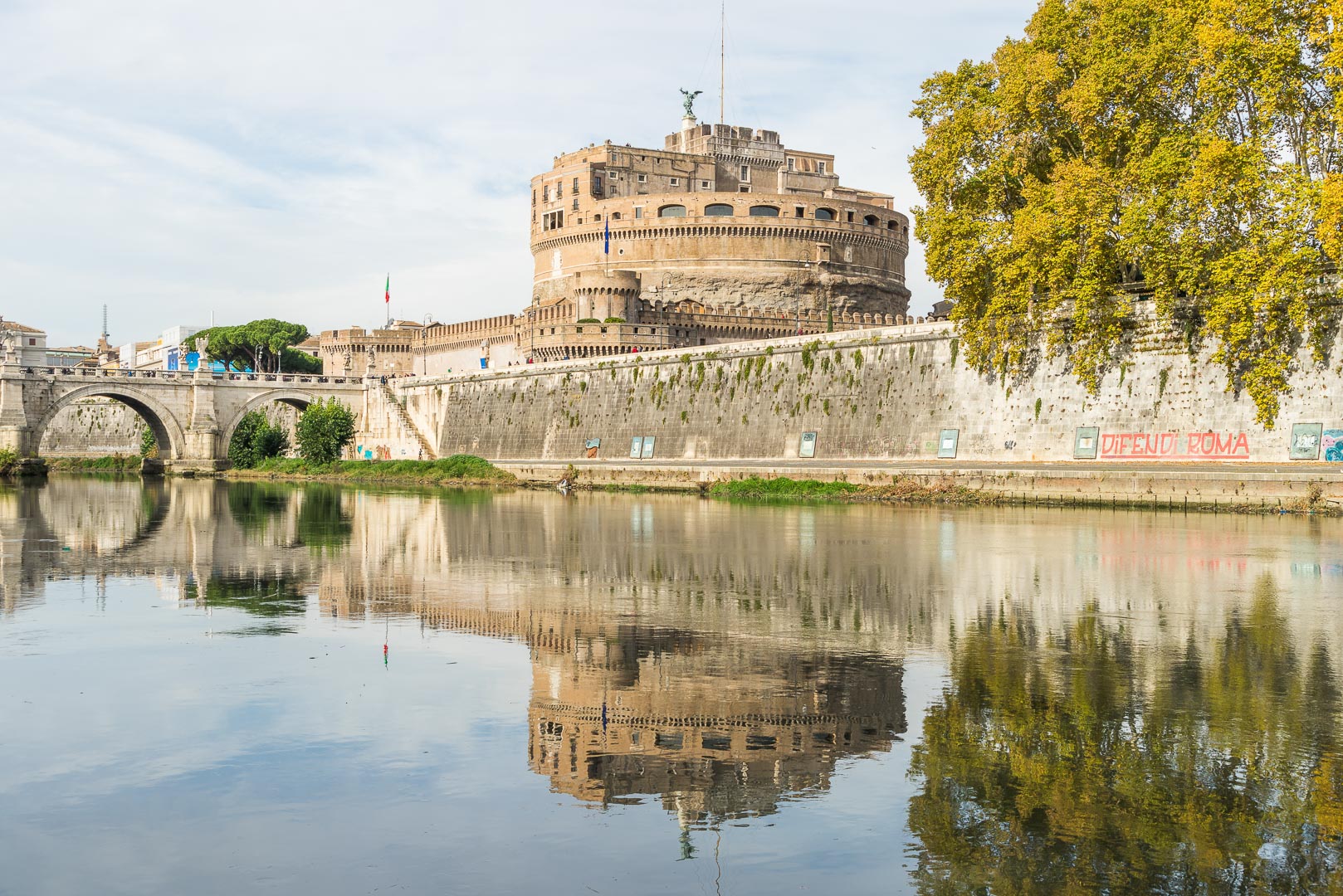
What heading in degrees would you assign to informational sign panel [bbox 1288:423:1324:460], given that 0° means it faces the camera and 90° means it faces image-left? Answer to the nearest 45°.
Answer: approximately 0°

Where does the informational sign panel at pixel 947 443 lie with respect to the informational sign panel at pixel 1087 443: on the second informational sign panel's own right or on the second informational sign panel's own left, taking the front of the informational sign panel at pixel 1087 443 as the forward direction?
on the second informational sign panel's own right

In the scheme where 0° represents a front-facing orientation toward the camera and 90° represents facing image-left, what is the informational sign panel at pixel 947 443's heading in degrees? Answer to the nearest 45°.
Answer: approximately 0°

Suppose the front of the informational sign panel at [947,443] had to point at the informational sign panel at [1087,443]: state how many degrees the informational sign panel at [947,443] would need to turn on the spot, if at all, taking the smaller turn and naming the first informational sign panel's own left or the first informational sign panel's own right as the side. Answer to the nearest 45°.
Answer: approximately 45° to the first informational sign panel's own left

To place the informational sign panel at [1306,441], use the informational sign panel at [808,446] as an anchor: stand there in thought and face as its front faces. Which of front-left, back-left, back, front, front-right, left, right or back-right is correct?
front-left

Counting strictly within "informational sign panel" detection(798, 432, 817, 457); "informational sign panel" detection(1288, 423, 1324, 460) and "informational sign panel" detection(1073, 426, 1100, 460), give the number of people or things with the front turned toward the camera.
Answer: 3

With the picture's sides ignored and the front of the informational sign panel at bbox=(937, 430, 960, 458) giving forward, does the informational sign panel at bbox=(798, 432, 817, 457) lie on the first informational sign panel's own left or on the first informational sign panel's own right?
on the first informational sign panel's own right

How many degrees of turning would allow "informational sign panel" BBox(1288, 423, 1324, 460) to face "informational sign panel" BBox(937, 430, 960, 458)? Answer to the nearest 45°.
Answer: approximately 135° to its right

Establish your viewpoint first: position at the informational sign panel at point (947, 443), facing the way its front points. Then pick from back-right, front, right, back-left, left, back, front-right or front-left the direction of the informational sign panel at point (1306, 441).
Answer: front-left

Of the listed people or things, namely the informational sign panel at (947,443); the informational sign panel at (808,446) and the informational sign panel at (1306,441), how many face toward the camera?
3

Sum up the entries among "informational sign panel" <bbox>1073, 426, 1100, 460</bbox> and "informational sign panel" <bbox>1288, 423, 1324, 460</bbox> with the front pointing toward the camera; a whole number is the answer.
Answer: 2
